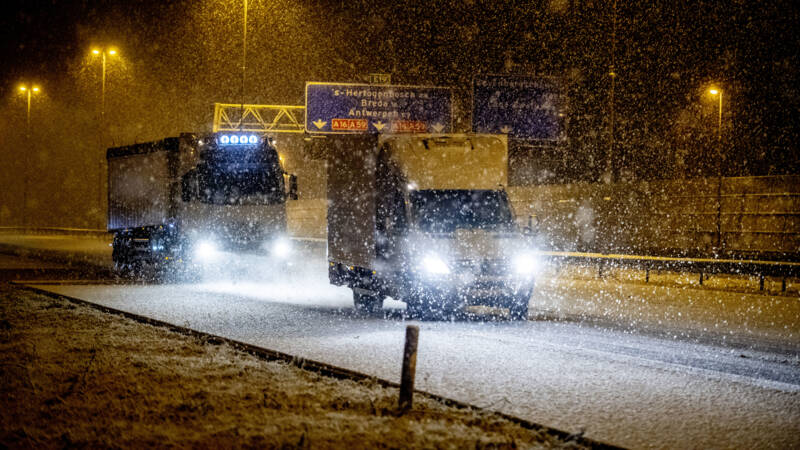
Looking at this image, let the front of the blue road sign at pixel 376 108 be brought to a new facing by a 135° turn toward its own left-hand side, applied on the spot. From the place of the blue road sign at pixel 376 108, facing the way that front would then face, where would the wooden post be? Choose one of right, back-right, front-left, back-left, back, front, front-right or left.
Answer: back-right

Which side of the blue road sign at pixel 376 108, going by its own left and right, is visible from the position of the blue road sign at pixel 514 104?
left

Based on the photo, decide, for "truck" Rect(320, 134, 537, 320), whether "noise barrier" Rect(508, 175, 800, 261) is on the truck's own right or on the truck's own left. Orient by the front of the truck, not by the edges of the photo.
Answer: on the truck's own left

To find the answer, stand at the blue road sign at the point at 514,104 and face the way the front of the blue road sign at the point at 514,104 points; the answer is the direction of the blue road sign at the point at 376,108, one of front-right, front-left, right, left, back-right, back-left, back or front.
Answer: right

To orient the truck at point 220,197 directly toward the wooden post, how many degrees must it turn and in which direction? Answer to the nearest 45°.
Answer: approximately 45° to its right

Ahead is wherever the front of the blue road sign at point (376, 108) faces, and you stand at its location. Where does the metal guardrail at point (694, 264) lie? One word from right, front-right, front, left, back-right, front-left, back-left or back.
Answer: front-left

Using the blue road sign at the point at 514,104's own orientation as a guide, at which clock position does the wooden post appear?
The wooden post is roughly at 12 o'clock from the blue road sign.

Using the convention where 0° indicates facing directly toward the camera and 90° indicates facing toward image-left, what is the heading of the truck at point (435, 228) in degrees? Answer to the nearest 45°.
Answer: approximately 315°

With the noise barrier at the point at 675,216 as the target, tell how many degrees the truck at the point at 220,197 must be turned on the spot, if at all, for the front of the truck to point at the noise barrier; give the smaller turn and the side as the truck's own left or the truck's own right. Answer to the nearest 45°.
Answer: approximately 45° to the truck's own left

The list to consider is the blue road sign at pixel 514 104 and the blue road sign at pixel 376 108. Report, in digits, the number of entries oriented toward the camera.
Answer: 2

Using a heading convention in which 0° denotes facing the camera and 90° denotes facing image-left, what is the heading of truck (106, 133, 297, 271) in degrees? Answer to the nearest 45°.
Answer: approximately 315°

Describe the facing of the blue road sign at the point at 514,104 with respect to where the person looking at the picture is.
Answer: facing the viewer

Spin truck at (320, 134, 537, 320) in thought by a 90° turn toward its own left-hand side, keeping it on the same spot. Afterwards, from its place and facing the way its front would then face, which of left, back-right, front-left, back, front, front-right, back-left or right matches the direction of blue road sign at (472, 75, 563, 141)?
front-left

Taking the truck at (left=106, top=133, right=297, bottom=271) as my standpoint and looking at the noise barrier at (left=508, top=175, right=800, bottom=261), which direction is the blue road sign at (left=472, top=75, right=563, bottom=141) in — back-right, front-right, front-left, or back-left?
front-left

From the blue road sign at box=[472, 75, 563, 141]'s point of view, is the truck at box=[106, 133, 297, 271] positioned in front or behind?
in front

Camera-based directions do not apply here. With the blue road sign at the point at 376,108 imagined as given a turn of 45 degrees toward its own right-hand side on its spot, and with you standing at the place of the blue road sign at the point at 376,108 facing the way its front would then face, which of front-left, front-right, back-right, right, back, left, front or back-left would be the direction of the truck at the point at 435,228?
front-left

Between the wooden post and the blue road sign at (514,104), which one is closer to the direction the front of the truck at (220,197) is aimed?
the wooden post

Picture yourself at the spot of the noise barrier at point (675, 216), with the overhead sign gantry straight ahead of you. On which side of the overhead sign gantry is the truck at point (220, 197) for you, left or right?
left
